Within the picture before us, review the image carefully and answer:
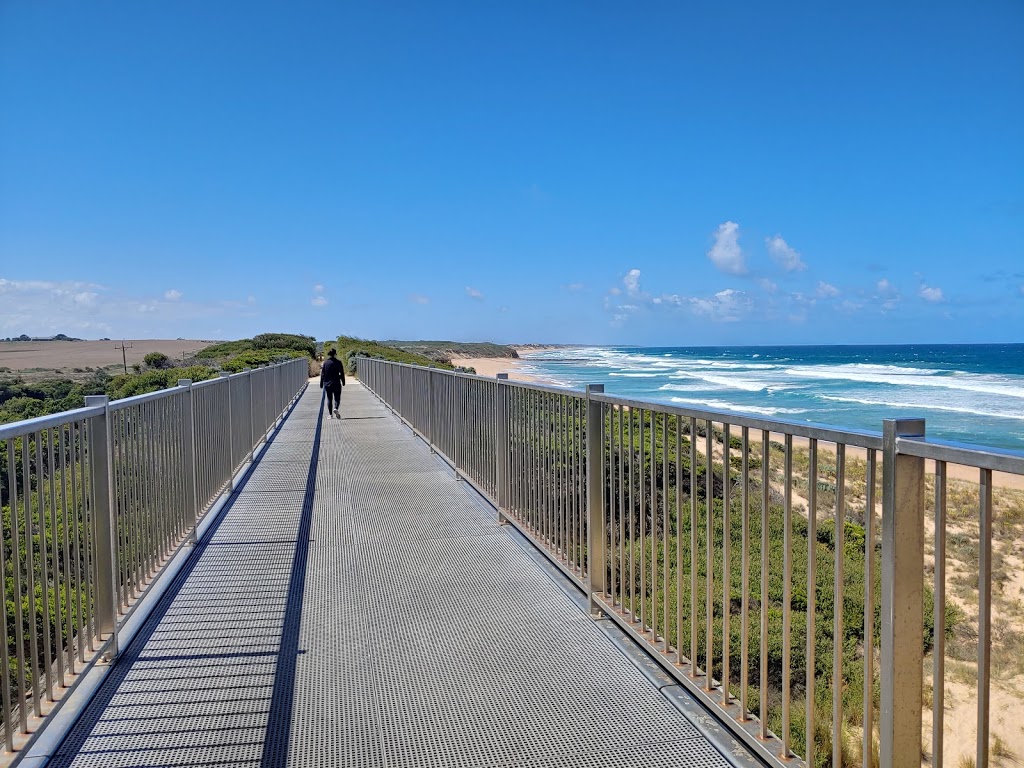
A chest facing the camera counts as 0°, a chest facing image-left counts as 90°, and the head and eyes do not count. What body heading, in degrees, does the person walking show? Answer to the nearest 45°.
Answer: approximately 180°

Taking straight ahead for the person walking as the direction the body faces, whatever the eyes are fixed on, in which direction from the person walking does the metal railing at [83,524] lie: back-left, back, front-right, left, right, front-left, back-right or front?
back
